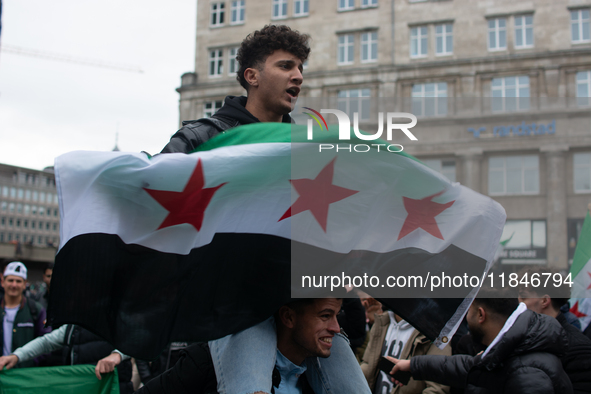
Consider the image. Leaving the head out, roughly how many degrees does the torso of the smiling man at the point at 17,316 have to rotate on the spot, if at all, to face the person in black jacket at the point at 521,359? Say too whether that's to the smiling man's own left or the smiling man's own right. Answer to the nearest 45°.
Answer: approximately 45° to the smiling man's own left

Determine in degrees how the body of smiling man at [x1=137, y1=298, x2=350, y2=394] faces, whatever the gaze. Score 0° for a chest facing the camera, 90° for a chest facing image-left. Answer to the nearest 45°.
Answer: approximately 315°

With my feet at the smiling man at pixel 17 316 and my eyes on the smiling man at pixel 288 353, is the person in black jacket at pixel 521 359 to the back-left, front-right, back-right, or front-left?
front-left

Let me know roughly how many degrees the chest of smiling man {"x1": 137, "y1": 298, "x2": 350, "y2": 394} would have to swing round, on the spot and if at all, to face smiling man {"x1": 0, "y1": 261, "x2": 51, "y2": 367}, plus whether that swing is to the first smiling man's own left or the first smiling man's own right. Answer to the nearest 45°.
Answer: approximately 180°

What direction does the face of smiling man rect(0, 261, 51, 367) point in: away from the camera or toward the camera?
toward the camera

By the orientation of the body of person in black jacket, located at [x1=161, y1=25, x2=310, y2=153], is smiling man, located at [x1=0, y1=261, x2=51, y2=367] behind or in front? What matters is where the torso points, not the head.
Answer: behind

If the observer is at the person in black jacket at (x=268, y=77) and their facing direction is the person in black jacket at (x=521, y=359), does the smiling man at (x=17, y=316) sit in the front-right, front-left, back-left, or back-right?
back-left

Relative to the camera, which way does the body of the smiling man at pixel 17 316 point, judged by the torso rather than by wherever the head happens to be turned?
toward the camera

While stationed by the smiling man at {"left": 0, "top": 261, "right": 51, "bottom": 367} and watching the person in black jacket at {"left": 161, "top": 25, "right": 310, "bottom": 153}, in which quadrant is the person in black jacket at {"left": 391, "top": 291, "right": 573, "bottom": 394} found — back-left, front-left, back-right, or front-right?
front-left

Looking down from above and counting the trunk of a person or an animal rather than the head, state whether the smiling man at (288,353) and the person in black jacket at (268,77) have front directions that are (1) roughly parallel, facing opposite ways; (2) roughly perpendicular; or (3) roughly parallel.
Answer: roughly parallel

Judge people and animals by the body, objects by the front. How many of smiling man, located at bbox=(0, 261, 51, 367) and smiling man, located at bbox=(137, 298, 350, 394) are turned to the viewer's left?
0

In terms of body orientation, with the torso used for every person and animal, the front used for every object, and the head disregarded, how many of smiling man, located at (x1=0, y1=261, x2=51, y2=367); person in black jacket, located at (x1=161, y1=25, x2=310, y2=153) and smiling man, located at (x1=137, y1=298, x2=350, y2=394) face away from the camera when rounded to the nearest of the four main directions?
0

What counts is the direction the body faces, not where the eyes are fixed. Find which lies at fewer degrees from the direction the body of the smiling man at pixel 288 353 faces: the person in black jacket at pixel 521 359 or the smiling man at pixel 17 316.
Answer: the person in black jacket

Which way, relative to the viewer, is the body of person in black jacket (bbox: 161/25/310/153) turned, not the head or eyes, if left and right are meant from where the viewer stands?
facing the viewer and to the right of the viewer
